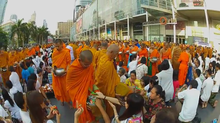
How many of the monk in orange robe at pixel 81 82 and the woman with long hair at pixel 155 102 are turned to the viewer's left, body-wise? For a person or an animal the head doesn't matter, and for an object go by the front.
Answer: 1

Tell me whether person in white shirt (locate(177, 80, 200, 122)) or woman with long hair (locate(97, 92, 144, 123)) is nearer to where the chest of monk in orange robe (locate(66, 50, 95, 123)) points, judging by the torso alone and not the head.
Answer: the woman with long hair

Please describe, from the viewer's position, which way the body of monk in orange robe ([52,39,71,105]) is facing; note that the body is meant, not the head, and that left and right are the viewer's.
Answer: facing the viewer and to the left of the viewer

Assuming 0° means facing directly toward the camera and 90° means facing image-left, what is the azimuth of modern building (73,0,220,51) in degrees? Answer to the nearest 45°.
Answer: approximately 45°

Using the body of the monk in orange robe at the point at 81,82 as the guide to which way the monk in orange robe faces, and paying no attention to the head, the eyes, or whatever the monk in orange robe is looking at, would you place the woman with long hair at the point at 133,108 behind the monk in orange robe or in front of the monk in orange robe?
in front

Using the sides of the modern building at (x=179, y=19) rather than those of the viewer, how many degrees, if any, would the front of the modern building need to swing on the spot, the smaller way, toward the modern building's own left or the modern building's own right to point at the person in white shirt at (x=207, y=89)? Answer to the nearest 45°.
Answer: approximately 45° to the modern building's own left

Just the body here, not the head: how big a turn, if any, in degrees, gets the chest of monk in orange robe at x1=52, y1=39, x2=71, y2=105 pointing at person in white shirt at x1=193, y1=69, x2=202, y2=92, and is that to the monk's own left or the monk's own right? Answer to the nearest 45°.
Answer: approximately 135° to the monk's own left

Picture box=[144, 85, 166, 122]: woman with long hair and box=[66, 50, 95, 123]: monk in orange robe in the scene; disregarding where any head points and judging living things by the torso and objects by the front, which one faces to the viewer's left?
the woman with long hair

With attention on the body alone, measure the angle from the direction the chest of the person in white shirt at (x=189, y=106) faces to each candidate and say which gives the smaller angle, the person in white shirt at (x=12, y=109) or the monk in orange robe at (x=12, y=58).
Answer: the monk in orange robe

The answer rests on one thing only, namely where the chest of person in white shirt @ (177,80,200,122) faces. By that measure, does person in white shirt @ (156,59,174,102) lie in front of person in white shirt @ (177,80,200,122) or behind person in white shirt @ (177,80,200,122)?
in front

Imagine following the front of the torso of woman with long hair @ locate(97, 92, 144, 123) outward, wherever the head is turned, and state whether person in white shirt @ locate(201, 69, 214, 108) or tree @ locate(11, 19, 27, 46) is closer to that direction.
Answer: the tree

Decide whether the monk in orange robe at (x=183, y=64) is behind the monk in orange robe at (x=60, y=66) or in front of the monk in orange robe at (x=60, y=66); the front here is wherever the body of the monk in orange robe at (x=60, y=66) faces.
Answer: behind

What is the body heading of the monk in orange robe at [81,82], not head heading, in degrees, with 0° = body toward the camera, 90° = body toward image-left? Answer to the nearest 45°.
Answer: approximately 315°

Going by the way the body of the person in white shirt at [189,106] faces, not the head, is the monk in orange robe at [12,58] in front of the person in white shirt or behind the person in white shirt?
in front
